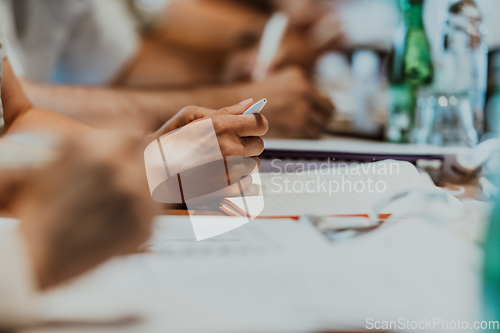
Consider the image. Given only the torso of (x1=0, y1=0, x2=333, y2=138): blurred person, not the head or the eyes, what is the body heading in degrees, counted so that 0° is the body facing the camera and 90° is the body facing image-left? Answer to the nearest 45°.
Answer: approximately 270°
